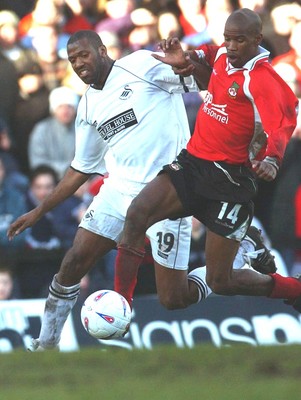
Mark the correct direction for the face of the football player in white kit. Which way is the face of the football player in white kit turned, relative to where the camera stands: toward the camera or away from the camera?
toward the camera

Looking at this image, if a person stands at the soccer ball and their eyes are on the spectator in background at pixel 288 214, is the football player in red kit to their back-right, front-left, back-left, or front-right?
front-right

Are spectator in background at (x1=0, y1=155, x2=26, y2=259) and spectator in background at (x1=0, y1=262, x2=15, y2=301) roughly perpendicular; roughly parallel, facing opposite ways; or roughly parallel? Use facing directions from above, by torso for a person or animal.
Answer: roughly parallel

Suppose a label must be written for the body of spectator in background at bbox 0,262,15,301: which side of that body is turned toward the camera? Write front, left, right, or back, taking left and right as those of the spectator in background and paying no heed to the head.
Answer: front

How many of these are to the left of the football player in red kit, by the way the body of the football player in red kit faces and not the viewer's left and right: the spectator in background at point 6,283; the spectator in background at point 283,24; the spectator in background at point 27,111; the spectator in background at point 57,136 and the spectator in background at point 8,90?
0

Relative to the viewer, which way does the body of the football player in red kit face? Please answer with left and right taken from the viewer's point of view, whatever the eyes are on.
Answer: facing the viewer and to the left of the viewer

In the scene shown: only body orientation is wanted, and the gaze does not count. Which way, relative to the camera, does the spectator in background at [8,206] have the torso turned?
toward the camera

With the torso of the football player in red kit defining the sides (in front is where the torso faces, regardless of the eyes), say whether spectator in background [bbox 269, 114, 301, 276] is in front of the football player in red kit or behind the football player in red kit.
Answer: behind

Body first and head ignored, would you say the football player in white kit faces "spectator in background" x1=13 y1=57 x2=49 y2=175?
no

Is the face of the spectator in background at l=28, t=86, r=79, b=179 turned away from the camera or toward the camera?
toward the camera

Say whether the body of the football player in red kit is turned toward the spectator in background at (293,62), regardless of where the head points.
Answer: no

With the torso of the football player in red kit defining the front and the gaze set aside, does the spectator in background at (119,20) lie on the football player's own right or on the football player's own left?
on the football player's own right

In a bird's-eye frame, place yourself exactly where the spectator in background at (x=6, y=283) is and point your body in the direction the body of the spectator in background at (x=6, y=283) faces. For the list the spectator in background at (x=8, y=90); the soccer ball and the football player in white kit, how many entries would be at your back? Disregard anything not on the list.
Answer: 1

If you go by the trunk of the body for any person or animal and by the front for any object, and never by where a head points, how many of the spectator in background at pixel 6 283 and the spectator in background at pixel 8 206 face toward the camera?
2

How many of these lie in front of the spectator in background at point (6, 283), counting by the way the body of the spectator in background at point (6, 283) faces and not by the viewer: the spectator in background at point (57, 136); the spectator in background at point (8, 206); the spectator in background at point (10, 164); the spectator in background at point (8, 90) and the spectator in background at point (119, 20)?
0
